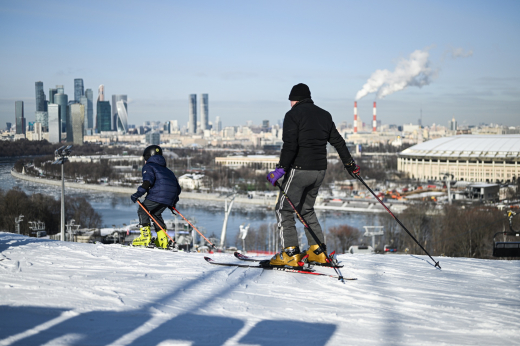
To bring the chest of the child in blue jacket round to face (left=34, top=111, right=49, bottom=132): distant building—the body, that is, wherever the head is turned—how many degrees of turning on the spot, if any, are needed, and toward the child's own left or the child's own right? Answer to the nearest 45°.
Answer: approximately 45° to the child's own right

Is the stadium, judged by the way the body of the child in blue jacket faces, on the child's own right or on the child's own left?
on the child's own right

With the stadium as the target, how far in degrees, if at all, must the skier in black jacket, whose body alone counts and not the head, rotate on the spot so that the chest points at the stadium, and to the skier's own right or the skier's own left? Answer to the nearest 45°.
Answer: approximately 45° to the skier's own right

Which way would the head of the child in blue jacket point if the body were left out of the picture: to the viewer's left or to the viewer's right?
to the viewer's left

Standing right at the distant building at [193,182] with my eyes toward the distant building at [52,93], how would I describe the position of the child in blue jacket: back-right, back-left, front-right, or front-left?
back-left

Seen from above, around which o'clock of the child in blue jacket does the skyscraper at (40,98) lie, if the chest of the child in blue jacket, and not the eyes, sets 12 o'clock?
The skyscraper is roughly at 1 o'clock from the child in blue jacket.

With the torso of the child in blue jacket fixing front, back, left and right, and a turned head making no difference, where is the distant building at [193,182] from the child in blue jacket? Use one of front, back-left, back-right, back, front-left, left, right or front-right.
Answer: front-right

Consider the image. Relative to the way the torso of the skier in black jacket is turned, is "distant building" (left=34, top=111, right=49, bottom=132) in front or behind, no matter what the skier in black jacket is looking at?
in front

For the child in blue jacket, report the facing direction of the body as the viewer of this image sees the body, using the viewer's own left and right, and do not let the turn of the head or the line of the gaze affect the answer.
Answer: facing away from the viewer and to the left of the viewer

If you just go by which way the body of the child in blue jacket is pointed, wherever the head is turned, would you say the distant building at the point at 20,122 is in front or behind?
in front

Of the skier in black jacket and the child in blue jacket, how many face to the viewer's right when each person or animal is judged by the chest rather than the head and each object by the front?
0

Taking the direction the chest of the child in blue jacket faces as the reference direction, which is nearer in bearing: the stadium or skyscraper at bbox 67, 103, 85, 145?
the skyscraper

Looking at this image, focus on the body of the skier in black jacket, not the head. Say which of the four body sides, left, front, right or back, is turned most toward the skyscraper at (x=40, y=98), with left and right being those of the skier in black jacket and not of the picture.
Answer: front
